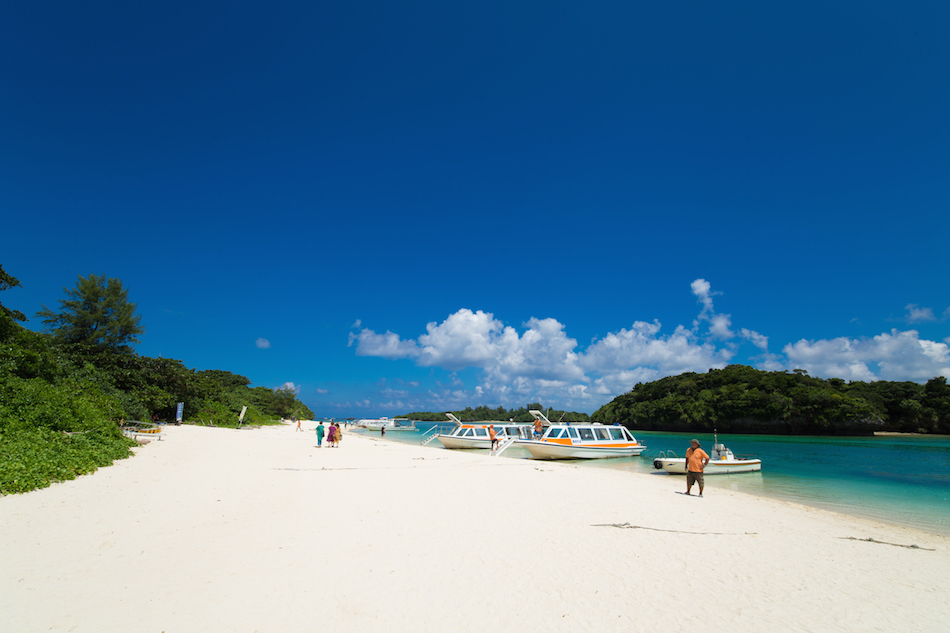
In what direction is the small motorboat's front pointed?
to the viewer's left
